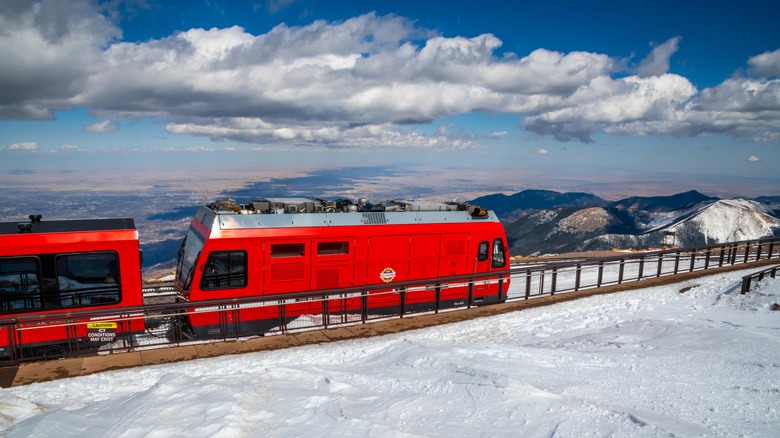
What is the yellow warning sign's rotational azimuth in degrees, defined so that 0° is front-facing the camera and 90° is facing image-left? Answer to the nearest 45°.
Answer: approximately 0°
